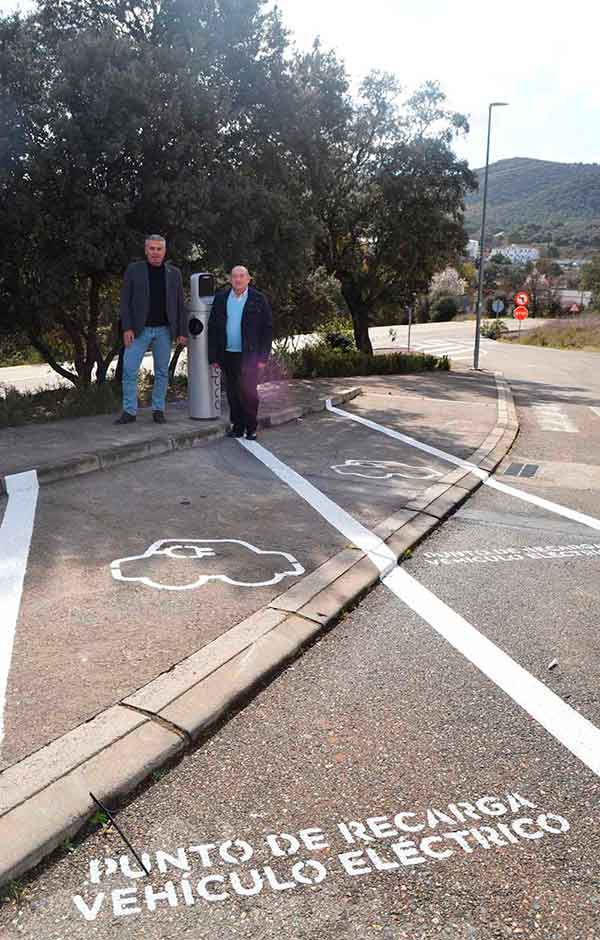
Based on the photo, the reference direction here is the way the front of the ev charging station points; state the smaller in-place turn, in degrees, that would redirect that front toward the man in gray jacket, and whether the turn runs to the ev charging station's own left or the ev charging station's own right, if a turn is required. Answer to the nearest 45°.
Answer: approximately 90° to the ev charging station's own right

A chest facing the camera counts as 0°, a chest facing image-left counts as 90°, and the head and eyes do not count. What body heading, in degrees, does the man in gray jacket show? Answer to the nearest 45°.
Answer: approximately 0°

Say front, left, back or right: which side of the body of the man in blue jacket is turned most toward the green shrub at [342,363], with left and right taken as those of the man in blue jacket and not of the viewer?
back

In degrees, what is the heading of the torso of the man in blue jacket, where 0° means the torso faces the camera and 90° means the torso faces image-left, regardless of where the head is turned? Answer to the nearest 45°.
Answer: approximately 0°

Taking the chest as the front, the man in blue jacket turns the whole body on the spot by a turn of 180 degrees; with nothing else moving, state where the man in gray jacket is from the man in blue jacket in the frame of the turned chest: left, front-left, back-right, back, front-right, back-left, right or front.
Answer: left

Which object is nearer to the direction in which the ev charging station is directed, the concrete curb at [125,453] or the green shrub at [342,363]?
the concrete curb

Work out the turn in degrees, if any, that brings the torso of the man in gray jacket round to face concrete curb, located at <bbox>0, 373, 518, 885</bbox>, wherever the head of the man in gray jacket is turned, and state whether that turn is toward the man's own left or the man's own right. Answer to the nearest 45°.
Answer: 0° — they already face it

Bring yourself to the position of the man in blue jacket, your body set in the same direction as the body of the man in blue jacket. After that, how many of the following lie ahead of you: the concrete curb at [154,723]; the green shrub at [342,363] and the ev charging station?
1

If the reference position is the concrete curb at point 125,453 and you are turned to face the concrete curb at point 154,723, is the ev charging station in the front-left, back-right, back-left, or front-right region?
back-left

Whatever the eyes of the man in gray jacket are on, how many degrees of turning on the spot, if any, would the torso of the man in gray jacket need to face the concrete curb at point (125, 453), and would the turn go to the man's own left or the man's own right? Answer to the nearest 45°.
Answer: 0° — they already face it

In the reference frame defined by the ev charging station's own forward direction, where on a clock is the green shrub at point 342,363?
The green shrub is roughly at 8 o'clock from the ev charging station.

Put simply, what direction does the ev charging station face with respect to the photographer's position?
facing the viewer and to the right of the viewer
